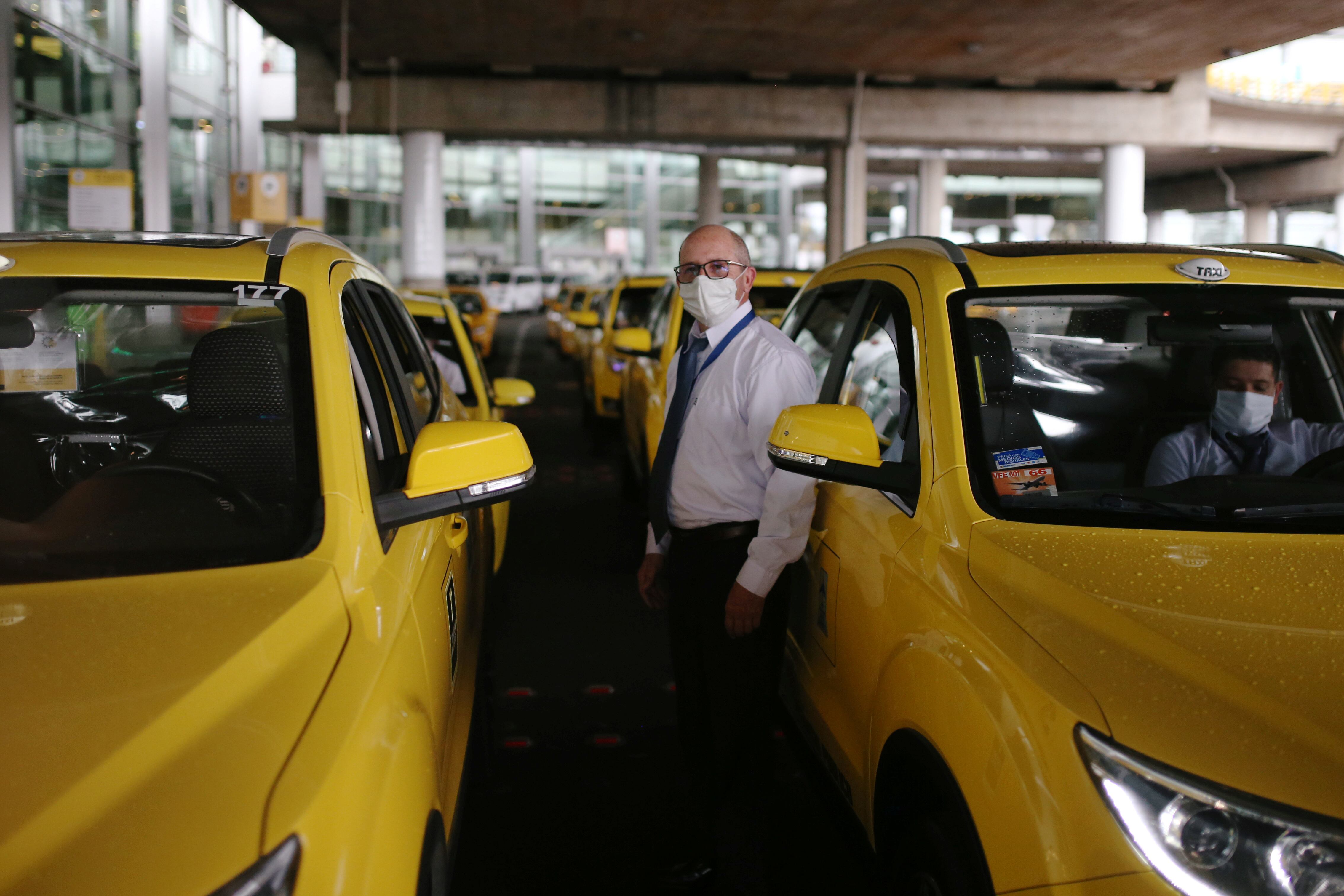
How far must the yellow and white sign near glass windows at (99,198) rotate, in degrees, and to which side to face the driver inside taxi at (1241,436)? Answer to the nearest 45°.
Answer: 0° — it already faces them

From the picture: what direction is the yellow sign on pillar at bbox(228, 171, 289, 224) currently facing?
toward the camera

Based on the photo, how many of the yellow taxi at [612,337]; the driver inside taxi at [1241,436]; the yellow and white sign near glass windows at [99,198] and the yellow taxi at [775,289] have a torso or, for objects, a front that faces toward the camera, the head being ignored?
4

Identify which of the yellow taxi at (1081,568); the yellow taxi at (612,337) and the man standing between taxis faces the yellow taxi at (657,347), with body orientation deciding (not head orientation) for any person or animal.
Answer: the yellow taxi at (612,337)

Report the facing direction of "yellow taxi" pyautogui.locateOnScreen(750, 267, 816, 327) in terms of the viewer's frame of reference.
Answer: facing the viewer

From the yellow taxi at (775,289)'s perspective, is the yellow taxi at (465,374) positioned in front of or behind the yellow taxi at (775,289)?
in front

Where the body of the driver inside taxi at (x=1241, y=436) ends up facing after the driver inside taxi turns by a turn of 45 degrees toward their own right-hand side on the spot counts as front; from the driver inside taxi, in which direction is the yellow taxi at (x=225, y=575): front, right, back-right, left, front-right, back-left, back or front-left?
front

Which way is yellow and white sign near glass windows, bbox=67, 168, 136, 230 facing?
toward the camera

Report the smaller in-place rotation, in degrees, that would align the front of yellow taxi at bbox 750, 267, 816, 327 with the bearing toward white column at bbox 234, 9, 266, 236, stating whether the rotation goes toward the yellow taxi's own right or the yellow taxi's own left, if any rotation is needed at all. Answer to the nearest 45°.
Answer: approximately 135° to the yellow taxi's own right

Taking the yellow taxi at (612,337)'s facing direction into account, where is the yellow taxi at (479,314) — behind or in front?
behind

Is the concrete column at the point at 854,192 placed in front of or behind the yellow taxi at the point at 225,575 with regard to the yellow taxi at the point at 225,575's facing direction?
behind

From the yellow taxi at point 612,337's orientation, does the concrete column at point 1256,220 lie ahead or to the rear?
to the rear

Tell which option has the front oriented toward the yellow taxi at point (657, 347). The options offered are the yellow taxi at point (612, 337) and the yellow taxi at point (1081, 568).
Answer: the yellow taxi at point (612, 337)

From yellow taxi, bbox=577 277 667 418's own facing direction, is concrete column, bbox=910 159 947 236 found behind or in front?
behind

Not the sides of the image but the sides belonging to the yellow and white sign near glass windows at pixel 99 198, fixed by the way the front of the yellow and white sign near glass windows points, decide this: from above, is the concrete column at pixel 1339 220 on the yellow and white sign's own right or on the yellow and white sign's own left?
on the yellow and white sign's own left

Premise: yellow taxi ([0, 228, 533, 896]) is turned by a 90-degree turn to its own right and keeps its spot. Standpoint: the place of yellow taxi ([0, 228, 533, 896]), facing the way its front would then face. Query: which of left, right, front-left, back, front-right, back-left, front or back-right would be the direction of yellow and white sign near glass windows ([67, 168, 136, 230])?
front-right
